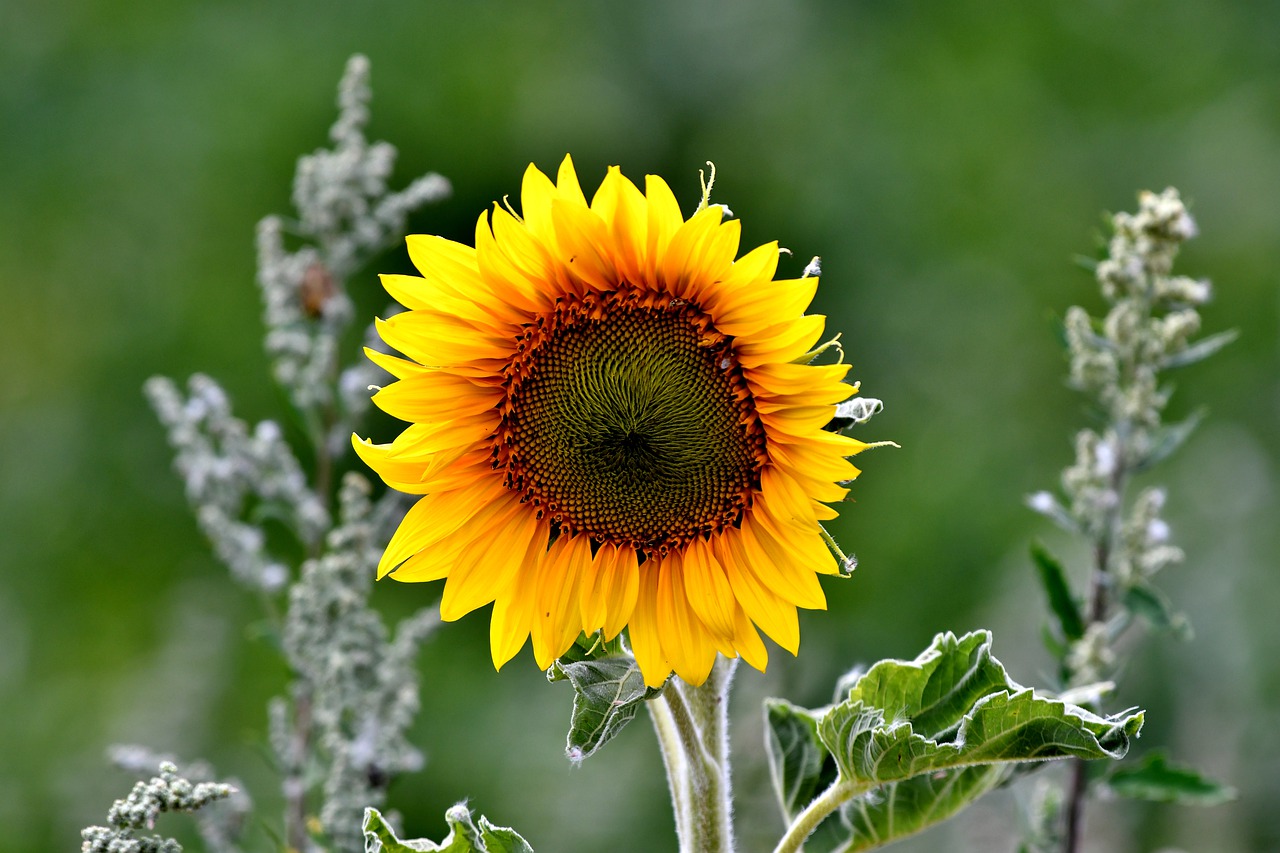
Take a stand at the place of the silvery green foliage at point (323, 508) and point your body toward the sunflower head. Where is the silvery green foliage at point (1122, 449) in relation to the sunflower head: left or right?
left

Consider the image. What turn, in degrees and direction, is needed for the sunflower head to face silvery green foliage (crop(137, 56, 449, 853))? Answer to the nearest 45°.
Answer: approximately 135° to its right

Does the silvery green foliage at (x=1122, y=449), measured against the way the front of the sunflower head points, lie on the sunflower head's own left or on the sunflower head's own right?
on the sunflower head's own left

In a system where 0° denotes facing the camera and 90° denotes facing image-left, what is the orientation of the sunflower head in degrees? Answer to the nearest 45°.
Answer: approximately 0°
